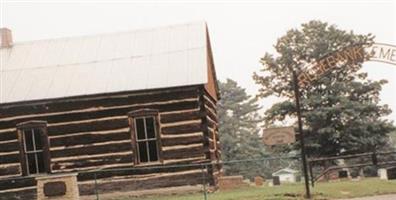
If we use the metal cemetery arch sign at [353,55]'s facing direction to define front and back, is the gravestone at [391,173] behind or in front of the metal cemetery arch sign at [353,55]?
behind

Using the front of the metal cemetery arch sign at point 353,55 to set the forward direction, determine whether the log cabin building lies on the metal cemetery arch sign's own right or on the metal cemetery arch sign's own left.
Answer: on the metal cemetery arch sign's own right

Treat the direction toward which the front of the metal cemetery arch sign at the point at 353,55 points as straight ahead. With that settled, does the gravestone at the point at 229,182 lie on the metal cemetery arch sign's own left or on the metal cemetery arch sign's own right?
on the metal cemetery arch sign's own right

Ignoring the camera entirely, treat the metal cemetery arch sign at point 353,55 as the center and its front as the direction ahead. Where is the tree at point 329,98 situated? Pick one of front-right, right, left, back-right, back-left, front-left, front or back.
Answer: back

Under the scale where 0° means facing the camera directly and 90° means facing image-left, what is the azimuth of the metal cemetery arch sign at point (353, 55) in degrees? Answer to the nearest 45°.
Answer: approximately 0°
